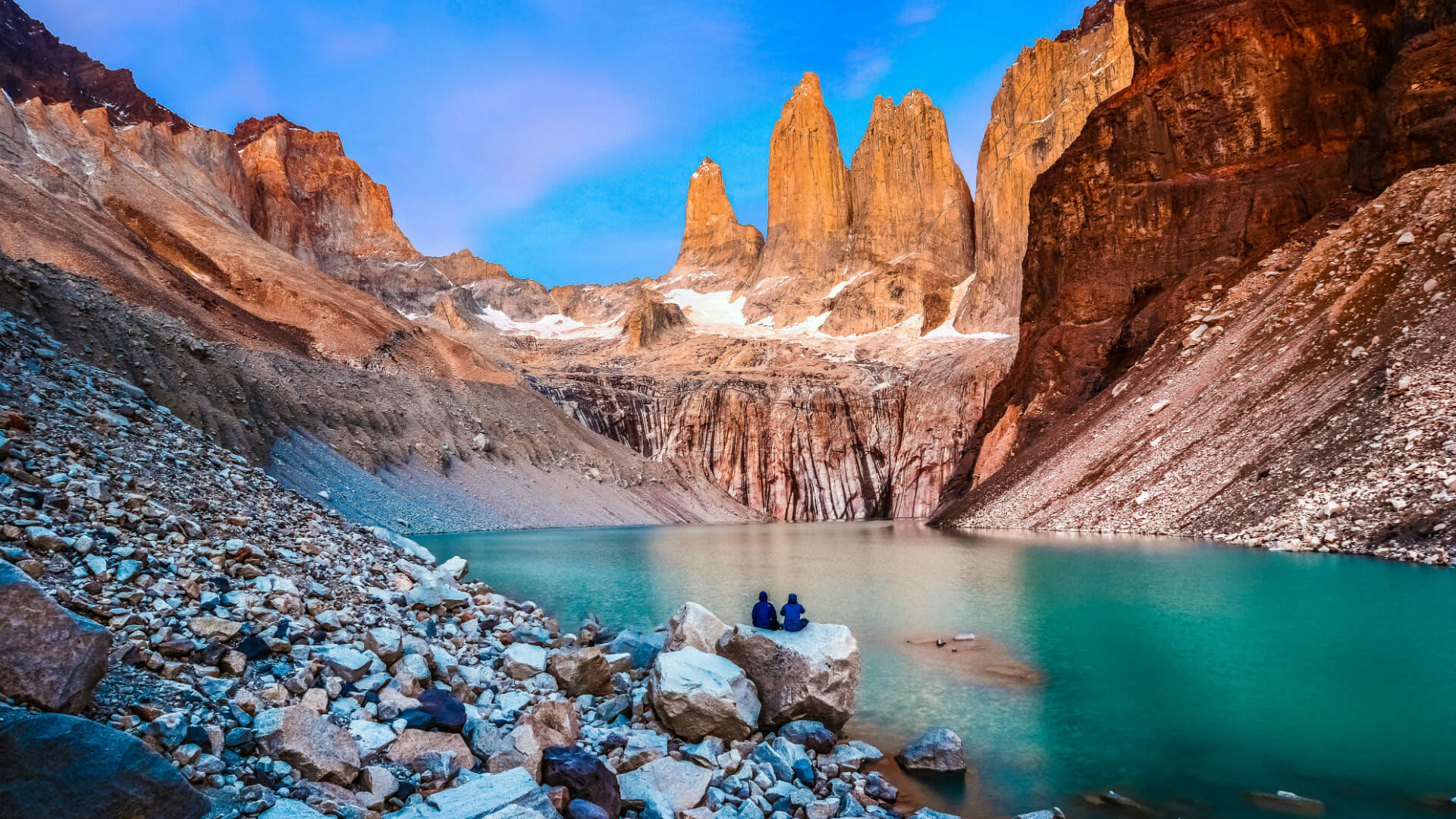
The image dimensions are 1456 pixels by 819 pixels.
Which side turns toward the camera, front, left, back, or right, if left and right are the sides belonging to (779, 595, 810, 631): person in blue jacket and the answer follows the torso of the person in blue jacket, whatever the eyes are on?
back

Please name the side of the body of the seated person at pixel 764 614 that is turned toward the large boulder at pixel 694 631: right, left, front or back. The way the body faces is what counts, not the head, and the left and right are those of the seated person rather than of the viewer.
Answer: left

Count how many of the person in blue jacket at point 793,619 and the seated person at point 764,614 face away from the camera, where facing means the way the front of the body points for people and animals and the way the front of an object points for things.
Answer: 2

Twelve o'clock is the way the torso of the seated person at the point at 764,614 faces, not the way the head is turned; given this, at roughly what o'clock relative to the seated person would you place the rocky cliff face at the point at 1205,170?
The rocky cliff face is roughly at 1 o'clock from the seated person.

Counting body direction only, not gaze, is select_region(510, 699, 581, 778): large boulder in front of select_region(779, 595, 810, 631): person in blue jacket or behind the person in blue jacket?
behind

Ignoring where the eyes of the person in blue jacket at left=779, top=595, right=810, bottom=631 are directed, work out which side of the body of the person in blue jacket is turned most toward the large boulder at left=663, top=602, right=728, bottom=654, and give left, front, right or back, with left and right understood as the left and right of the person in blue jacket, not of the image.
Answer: left

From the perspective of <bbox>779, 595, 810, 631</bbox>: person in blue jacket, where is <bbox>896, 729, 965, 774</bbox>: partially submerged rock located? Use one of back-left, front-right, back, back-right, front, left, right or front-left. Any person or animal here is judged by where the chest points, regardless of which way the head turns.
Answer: back-right

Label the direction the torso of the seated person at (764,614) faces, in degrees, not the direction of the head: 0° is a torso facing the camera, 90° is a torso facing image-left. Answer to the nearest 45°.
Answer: approximately 180°

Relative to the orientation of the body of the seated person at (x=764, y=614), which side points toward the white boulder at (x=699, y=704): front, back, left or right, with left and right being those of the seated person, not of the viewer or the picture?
back

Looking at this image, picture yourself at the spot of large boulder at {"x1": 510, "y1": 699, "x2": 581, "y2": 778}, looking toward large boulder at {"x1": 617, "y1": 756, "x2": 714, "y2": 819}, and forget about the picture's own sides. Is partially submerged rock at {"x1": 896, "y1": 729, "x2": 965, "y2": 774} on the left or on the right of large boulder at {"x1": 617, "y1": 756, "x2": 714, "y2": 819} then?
left

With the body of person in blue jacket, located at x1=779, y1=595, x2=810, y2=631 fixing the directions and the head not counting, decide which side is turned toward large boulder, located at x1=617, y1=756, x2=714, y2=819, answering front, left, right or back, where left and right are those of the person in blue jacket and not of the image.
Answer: back

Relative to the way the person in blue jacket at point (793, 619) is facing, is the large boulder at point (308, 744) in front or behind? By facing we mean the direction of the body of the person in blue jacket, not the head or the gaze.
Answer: behind

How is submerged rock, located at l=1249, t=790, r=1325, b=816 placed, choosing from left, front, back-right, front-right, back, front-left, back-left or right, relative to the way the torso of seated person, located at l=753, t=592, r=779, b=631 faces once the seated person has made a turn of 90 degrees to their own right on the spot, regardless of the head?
front-right

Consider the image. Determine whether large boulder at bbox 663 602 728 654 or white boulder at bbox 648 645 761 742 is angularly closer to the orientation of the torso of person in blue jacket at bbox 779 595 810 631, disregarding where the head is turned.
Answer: the large boulder
